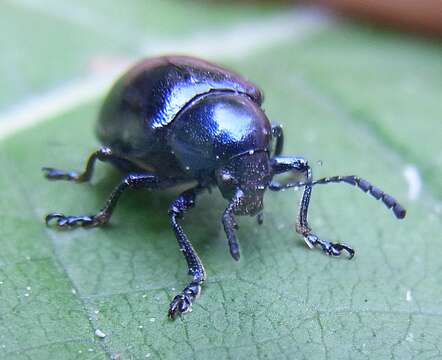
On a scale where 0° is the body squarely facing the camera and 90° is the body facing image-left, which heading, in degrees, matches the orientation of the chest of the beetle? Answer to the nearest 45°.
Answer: approximately 315°
